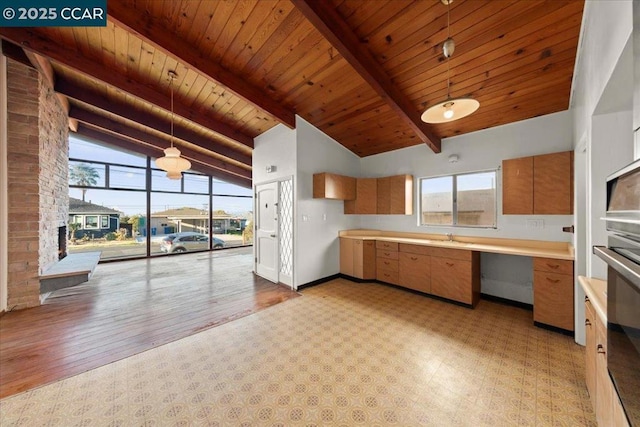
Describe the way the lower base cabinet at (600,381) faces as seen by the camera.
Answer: facing to the left of the viewer

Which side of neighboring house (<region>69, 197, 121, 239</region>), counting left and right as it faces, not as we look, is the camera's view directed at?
front

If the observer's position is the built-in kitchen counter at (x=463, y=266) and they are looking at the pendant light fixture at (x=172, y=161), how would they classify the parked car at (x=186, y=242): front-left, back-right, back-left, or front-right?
front-right

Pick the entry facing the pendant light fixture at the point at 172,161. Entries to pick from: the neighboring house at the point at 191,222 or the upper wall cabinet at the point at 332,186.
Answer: the neighboring house

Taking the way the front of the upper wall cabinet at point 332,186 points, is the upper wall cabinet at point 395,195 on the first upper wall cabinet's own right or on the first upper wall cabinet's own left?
on the first upper wall cabinet's own left

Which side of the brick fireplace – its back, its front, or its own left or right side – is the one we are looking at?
right

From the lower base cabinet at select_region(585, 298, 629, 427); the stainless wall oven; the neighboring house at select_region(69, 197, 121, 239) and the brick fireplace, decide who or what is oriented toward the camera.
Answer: the neighboring house

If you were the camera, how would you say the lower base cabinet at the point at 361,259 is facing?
facing the viewer and to the left of the viewer

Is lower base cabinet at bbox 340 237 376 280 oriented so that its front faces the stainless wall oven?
no

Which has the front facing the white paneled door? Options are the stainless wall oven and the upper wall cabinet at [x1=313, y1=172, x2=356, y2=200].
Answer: the stainless wall oven

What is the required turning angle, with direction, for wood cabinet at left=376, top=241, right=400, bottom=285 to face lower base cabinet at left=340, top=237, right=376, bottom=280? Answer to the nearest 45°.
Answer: approximately 45° to its right

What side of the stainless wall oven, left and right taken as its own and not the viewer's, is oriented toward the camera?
left

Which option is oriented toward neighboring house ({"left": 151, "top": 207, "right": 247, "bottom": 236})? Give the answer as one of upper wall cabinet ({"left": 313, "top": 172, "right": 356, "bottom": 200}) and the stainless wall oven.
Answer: the stainless wall oven

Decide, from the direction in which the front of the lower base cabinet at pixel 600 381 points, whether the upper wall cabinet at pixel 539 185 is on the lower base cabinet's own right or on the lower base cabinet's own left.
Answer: on the lower base cabinet's own right

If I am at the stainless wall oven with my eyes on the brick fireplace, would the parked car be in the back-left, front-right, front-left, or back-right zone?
front-right

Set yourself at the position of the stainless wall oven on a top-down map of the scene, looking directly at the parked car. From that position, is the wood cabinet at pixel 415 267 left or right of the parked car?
right

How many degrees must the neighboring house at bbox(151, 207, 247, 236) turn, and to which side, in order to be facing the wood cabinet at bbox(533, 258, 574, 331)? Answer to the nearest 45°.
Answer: approximately 45° to its left

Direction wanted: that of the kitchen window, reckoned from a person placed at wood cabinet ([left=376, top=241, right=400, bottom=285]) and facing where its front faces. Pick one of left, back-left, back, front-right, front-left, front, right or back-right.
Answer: back-left

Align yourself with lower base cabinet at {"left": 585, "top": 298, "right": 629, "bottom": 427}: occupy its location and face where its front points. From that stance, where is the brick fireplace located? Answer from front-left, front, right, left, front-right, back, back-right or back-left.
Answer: front-left
